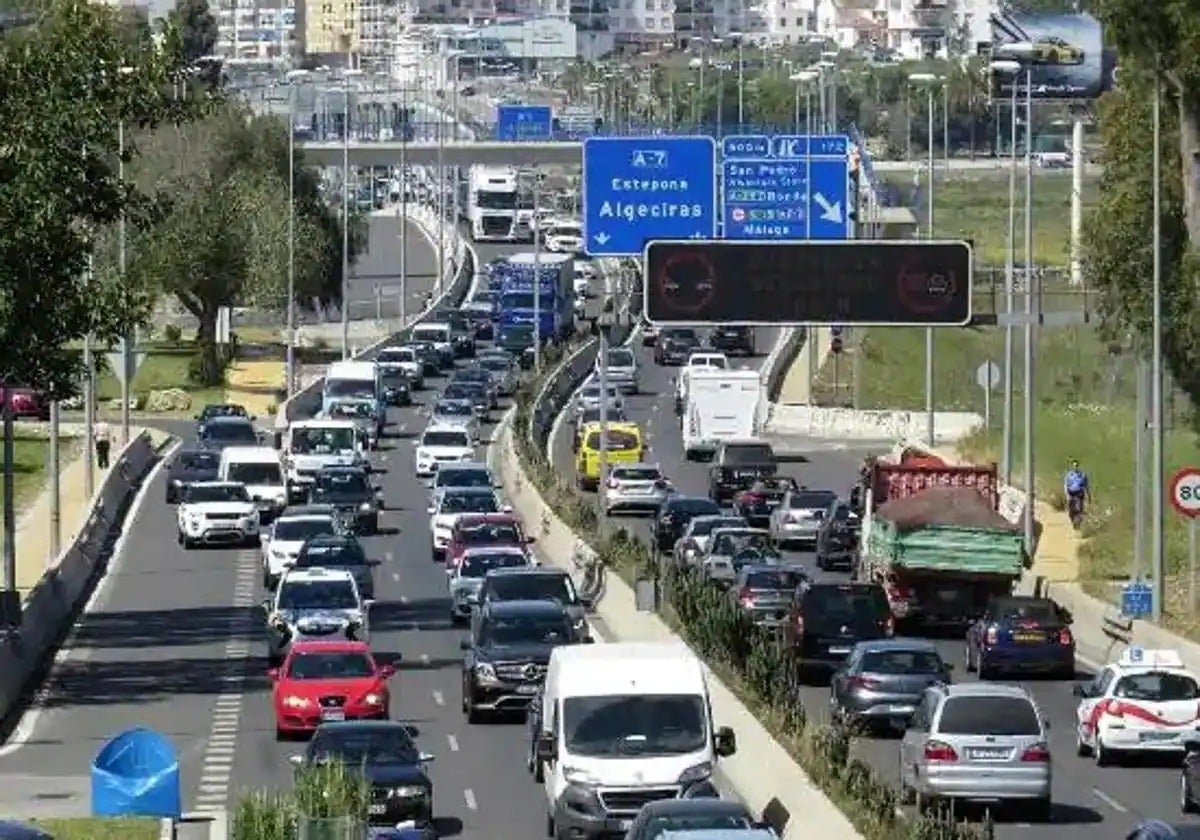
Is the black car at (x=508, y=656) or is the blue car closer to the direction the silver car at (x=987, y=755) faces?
the blue car

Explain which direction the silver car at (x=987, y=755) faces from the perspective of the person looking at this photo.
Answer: facing away from the viewer

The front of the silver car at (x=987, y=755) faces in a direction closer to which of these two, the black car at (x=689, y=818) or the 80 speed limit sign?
the 80 speed limit sign

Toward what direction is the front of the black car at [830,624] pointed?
away from the camera

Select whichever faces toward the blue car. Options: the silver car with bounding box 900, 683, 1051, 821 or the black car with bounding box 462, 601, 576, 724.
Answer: the silver car

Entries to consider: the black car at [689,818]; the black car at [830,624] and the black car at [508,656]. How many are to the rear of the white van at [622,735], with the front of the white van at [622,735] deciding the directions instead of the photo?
2

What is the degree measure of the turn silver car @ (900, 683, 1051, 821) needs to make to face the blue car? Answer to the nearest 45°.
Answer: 0° — it already faces it

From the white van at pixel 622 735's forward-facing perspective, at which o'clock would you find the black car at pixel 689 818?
The black car is roughly at 12 o'clock from the white van.

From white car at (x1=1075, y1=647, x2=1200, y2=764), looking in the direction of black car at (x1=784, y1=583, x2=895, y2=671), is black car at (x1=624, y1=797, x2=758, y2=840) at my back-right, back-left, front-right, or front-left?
back-left

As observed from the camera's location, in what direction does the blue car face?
facing away from the viewer

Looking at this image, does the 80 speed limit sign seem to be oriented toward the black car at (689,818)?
yes
